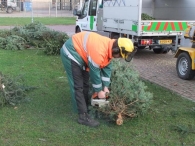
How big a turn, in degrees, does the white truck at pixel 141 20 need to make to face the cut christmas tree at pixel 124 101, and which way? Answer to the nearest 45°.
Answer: approximately 135° to its left

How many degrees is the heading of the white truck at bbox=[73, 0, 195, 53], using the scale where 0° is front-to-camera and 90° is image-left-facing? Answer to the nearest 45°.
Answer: approximately 135°

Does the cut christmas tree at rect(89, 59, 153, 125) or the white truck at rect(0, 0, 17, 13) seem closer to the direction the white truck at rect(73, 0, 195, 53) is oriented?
the white truck

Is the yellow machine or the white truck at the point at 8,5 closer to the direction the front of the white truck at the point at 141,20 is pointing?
the white truck

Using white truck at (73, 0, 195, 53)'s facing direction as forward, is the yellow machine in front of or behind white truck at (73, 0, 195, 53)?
behind

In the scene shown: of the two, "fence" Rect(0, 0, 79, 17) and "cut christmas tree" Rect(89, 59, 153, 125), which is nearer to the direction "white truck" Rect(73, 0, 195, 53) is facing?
the fence

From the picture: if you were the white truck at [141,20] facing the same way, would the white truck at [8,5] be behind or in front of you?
in front
